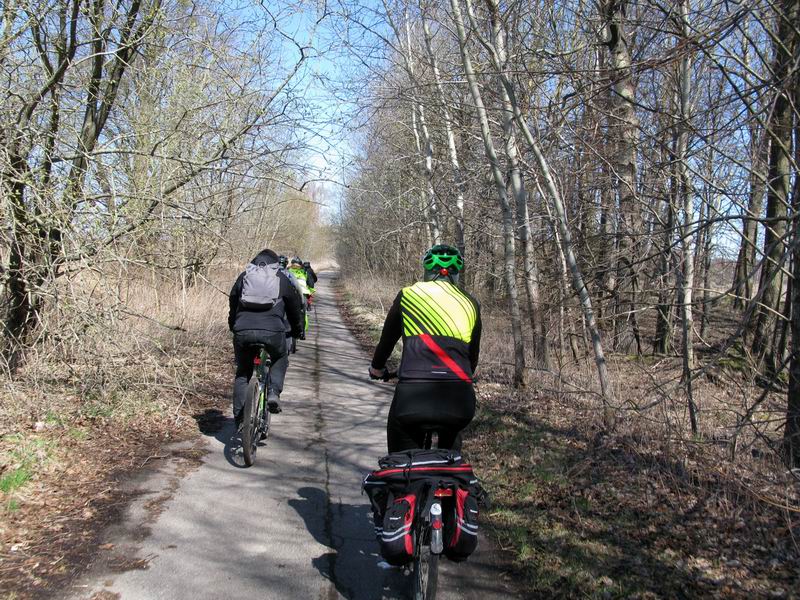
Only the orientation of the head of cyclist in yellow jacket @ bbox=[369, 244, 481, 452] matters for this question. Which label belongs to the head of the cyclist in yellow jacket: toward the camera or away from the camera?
away from the camera

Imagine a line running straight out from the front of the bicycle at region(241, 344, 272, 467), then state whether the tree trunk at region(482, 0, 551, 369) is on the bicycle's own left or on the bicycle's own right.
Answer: on the bicycle's own right

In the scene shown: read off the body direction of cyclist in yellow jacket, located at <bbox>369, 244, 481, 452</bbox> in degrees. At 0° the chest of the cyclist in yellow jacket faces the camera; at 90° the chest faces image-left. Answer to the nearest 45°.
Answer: approximately 180°

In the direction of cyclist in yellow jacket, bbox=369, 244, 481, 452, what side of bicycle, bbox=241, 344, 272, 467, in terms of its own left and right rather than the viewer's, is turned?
back

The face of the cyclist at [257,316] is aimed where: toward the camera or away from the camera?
away from the camera

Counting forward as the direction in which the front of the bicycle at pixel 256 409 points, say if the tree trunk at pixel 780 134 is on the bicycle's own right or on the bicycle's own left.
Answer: on the bicycle's own right

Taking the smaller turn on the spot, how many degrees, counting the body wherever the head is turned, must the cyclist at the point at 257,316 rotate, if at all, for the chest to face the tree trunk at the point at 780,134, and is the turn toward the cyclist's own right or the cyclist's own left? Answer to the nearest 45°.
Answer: approximately 90° to the cyclist's own right

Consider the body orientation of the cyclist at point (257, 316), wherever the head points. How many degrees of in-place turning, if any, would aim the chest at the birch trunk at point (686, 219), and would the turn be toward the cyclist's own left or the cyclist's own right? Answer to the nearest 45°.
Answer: approximately 90° to the cyclist's own right

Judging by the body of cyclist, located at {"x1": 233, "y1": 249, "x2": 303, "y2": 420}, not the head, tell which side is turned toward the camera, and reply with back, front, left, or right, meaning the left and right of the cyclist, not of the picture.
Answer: back

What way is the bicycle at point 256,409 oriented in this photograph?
away from the camera

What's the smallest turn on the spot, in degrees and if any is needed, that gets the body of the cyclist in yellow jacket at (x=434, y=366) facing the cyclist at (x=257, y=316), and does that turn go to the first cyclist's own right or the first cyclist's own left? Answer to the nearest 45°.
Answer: approximately 45° to the first cyclist's own left
